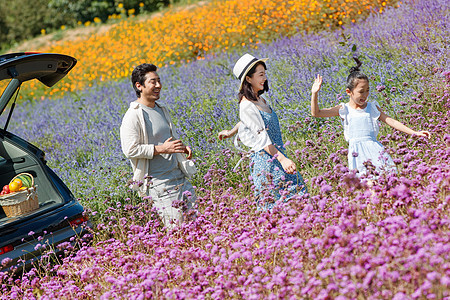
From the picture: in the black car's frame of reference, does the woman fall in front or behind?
behind

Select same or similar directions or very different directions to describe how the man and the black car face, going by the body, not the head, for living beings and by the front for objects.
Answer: very different directions

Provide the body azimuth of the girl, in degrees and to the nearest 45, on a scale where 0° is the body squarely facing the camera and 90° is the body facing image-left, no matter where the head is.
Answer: approximately 0°

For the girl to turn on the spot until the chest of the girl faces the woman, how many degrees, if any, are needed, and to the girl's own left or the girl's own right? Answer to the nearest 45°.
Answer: approximately 90° to the girl's own right

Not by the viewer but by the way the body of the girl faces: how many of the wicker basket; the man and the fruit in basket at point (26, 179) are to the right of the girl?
3

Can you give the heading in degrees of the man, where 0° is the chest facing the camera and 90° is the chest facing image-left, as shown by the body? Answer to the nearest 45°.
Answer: approximately 315°

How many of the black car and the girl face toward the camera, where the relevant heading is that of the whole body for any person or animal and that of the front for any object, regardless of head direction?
1

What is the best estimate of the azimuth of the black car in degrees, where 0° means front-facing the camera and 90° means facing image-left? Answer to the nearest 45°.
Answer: approximately 135°

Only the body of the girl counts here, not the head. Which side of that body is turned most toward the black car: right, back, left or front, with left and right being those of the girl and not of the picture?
right

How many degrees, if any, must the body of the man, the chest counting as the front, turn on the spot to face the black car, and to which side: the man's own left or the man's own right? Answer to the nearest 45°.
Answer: approximately 135° to the man's own right

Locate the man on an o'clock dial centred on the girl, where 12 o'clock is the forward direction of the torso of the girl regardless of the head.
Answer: The man is roughly at 3 o'clock from the girl.
